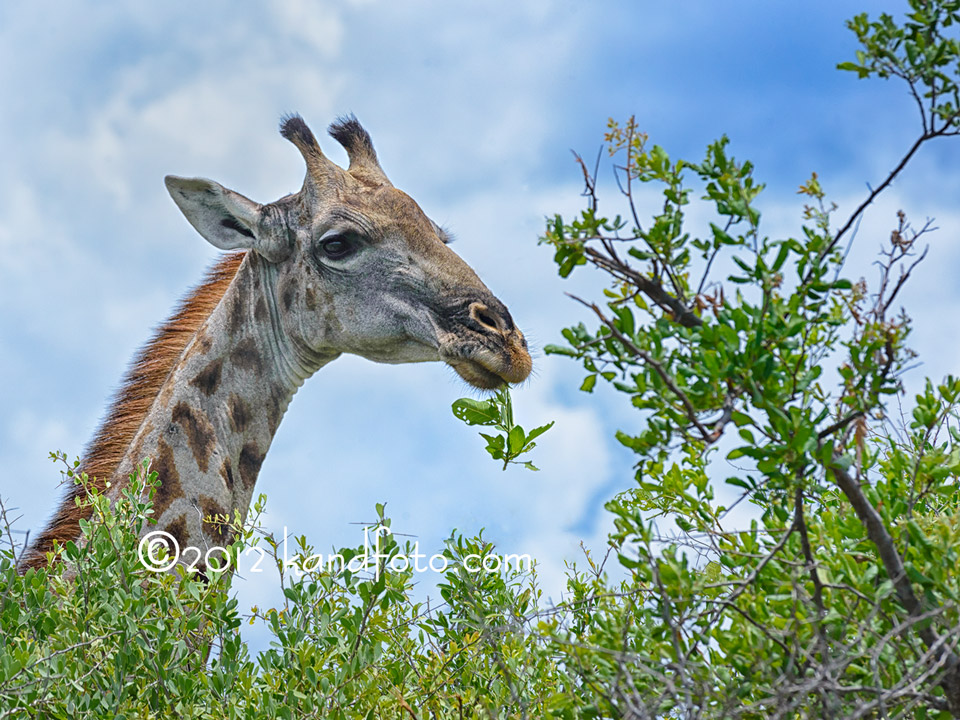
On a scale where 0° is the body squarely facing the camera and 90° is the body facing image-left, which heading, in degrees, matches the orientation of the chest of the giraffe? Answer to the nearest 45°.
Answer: approximately 270°
